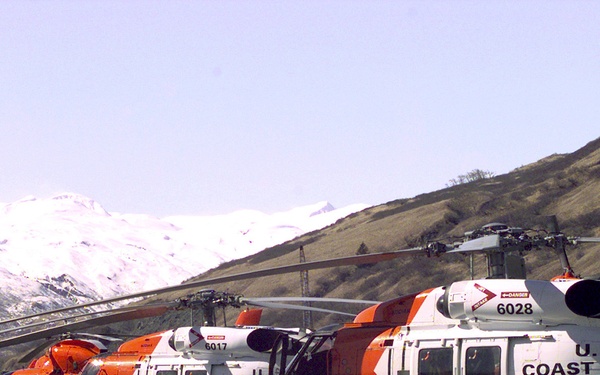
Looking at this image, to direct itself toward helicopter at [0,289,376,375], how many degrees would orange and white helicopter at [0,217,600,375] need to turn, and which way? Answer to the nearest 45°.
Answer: approximately 45° to its right

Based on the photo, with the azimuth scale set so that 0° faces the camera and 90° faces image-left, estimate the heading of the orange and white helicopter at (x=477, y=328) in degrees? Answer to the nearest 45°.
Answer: approximately 90°
